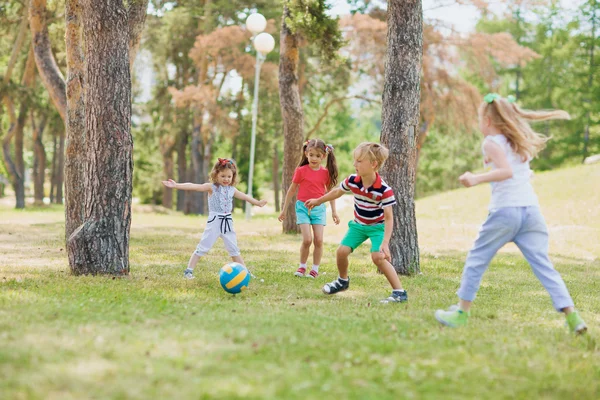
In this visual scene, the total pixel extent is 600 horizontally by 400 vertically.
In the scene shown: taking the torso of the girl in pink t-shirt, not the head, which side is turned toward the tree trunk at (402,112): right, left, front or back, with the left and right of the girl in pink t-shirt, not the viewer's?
left

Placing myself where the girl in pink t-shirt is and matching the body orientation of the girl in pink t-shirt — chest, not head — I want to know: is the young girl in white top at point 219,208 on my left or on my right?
on my right

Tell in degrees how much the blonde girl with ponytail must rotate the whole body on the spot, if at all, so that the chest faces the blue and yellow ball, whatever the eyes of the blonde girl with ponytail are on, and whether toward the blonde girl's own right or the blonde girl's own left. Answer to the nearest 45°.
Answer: approximately 45° to the blonde girl's own left

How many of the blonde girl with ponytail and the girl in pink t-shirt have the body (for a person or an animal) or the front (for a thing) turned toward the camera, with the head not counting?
1

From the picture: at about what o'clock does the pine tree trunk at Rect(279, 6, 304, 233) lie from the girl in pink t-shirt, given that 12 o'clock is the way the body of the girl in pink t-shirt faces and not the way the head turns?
The pine tree trunk is roughly at 6 o'clock from the girl in pink t-shirt.

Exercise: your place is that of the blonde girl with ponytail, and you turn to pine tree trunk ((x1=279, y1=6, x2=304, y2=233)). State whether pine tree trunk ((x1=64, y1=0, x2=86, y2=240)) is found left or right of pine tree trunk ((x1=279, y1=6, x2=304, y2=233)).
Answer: left

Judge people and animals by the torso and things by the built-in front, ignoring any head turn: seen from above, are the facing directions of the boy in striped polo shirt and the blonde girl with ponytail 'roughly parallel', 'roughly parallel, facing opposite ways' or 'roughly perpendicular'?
roughly perpendicular

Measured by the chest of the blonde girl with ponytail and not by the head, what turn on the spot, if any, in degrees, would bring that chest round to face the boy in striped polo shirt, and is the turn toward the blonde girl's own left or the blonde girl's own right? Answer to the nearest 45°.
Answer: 0° — they already face them

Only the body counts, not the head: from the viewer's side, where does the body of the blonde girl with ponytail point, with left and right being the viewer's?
facing away from the viewer and to the left of the viewer

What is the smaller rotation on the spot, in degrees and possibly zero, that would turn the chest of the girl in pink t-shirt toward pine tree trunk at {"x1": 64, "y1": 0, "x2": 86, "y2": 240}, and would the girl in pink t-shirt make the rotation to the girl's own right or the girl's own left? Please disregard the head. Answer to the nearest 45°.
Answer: approximately 135° to the girl's own right

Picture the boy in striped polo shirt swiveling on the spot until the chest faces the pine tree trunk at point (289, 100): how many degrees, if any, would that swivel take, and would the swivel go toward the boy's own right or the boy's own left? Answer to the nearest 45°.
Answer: approximately 135° to the boy's own right
